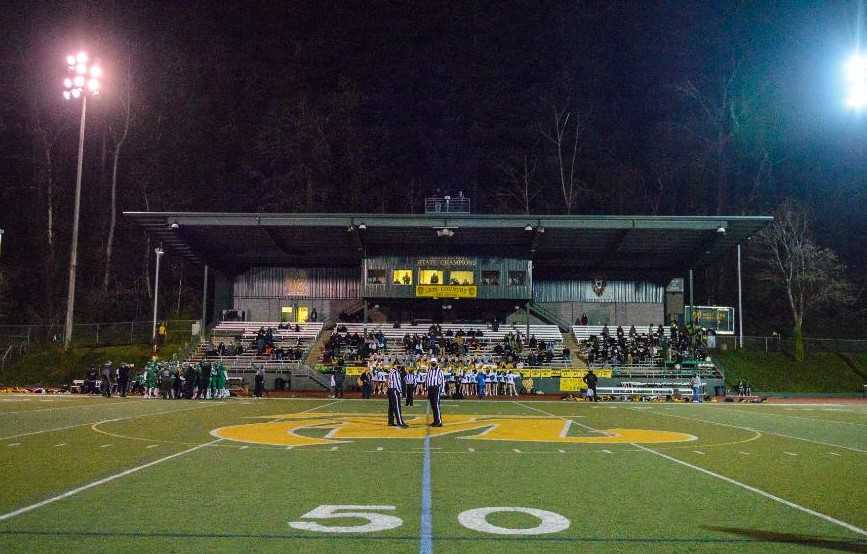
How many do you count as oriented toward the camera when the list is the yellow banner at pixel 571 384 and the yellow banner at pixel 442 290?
2

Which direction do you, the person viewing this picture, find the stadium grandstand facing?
facing the viewer

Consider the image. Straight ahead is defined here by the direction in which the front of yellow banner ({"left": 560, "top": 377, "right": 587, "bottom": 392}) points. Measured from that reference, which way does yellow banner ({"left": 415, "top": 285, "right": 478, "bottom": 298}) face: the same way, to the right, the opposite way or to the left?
the same way

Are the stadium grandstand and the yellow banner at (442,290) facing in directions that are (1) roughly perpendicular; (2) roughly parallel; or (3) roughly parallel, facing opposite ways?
roughly parallel

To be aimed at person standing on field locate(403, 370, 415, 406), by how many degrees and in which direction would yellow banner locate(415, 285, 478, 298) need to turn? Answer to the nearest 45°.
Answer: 0° — it already faces them

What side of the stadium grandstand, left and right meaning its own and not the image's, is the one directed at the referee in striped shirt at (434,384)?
front

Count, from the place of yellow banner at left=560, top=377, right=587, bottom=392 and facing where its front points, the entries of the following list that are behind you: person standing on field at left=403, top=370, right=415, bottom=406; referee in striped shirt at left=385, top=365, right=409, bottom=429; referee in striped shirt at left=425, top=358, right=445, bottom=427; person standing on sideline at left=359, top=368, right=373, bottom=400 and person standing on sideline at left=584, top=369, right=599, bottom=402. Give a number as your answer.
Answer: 0

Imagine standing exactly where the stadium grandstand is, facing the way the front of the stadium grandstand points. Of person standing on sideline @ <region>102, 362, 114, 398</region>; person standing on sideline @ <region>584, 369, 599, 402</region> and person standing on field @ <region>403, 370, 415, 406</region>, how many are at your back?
0

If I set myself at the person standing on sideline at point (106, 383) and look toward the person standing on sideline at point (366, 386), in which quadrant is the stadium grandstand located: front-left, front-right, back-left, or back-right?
front-left

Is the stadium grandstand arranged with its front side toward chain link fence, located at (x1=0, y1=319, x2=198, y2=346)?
no

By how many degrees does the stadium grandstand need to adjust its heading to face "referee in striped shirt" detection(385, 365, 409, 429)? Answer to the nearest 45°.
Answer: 0° — it already faces them

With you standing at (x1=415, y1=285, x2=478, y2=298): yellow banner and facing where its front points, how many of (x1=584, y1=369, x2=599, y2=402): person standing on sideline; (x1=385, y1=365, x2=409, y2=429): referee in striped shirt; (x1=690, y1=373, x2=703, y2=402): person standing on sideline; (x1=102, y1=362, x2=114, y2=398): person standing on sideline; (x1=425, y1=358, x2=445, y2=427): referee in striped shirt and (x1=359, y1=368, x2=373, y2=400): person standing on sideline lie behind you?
0

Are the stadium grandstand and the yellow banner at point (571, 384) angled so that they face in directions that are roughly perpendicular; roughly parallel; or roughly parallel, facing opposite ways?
roughly parallel

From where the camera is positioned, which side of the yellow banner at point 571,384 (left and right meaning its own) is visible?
front

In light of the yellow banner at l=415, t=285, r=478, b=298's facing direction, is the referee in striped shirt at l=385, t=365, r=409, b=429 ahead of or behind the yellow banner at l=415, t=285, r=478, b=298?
ahead

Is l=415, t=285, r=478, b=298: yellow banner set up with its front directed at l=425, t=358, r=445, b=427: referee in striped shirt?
yes

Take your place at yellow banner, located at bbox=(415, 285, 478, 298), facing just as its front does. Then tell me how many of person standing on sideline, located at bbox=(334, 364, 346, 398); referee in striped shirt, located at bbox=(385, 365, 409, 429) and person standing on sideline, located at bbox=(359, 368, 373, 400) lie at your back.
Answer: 0

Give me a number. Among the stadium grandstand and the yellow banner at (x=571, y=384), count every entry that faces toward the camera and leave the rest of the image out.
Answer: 2

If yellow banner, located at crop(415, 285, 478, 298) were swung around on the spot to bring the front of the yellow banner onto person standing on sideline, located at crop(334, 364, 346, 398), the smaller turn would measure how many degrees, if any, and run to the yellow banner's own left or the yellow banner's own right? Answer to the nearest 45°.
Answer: approximately 45° to the yellow banner's own right
